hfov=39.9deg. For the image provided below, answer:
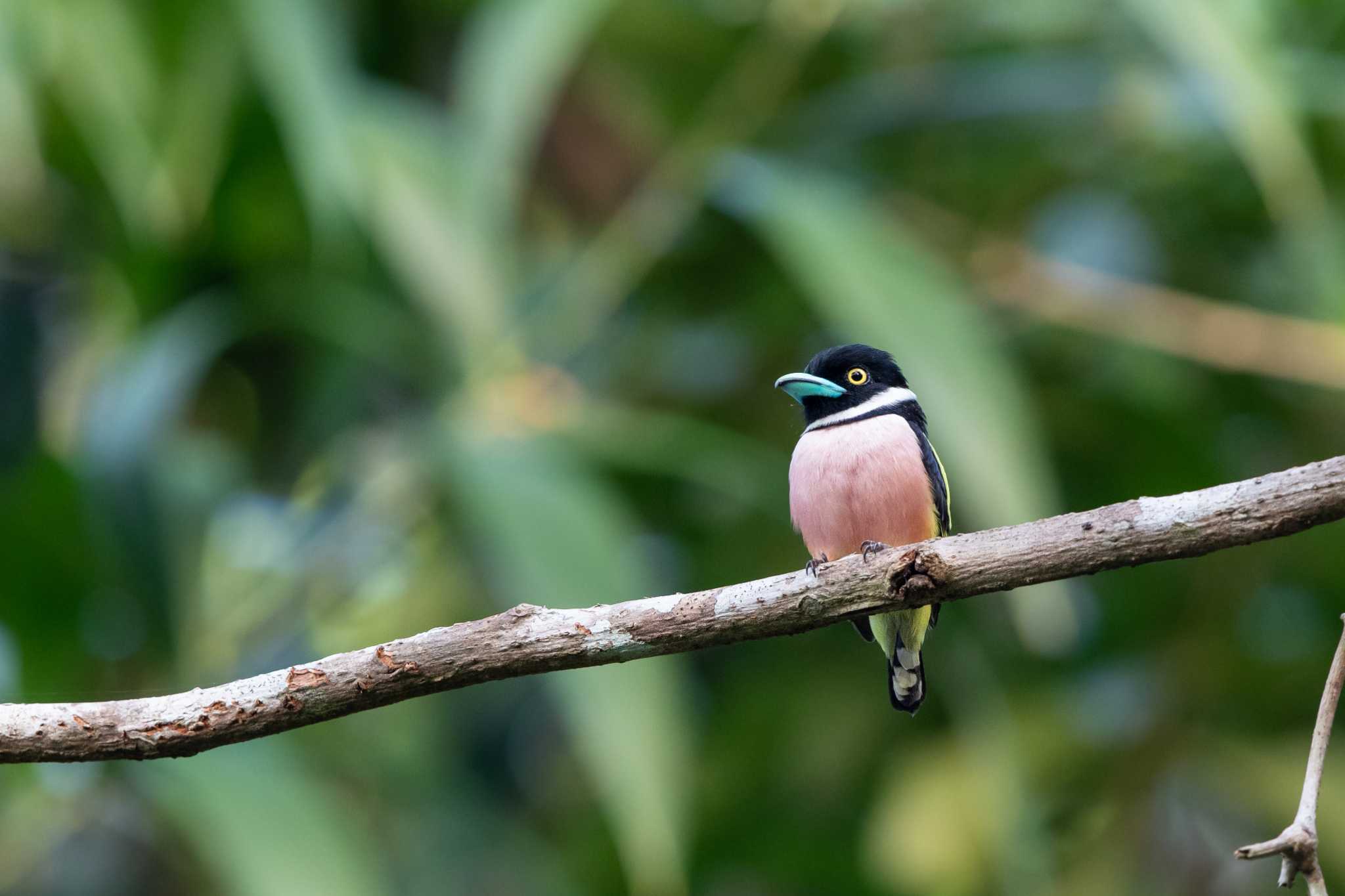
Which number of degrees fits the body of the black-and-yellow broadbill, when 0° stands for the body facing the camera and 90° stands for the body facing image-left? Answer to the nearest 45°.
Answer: approximately 45°

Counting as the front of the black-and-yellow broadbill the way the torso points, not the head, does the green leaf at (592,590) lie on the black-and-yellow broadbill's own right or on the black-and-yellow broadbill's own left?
on the black-and-yellow broadbill's own right
